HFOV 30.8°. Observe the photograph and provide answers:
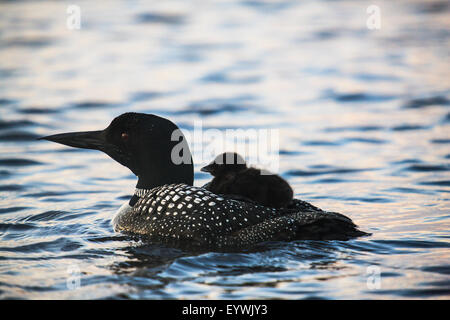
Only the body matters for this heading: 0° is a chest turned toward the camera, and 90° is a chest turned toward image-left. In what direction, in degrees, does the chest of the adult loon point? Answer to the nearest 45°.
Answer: approximately 90°

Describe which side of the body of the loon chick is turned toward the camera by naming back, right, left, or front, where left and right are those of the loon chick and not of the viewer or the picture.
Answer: left
